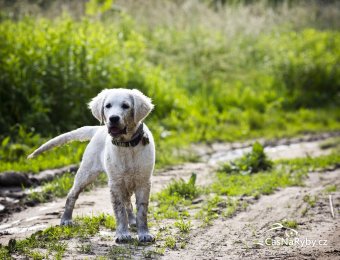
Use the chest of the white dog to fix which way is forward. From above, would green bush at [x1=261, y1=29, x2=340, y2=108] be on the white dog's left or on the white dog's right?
on the white dog's left

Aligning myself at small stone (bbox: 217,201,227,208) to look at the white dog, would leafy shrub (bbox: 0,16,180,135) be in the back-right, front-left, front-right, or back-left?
back-right

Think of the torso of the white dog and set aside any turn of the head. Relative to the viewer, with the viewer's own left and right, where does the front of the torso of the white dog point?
facing the viewer and to the right of the viewer

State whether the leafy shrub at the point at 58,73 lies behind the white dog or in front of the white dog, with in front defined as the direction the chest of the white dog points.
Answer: behind

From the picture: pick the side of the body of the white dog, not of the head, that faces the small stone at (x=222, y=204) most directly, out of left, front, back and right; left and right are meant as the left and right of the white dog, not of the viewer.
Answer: left
